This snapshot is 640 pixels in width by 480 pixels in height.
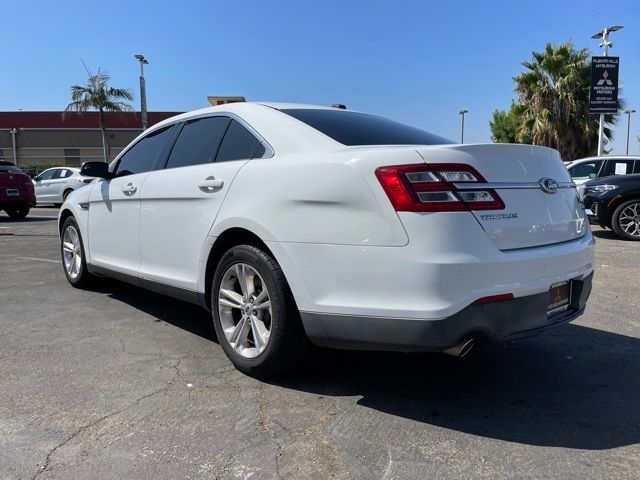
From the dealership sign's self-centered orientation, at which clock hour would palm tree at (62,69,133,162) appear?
The palm tree is roughly at 3 o'clock from the dealership sign.

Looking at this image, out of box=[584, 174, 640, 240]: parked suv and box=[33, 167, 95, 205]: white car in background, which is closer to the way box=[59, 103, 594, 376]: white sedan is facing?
the white car in background

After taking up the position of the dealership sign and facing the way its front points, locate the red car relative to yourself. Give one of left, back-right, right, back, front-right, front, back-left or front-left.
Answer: front-right

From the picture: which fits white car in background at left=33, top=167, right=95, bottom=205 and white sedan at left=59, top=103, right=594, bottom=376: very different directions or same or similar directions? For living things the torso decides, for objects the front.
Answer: same or similar directions

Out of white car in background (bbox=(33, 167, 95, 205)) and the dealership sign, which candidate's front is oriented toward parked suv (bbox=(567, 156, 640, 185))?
the dealership sign

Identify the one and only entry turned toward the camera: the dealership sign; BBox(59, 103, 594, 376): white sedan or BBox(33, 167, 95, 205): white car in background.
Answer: the dealership sign

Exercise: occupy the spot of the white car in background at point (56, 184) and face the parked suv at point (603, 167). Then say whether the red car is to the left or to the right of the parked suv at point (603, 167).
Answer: right

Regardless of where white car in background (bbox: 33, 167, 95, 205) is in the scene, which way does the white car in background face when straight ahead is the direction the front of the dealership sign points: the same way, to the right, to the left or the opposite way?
to the right

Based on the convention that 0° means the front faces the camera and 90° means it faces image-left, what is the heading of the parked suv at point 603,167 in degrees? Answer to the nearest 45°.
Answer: approximately 45°

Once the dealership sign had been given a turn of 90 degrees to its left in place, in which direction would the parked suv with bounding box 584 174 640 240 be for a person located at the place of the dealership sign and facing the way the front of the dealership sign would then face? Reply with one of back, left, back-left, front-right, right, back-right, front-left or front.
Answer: right

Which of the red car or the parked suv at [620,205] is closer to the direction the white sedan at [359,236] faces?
the red car

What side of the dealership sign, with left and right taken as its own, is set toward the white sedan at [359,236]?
front

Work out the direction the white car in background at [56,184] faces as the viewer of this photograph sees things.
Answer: facing away from the viewer and to the left of the viewer

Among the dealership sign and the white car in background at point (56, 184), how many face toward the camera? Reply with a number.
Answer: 1

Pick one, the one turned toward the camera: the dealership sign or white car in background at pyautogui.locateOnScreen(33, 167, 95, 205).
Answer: the dealership sign

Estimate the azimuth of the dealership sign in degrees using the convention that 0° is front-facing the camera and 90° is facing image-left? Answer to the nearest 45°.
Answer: approximately 0°

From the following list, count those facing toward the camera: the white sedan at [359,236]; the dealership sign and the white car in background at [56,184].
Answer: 1

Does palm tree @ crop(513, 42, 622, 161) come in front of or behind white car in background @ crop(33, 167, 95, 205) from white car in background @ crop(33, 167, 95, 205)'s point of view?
behind
